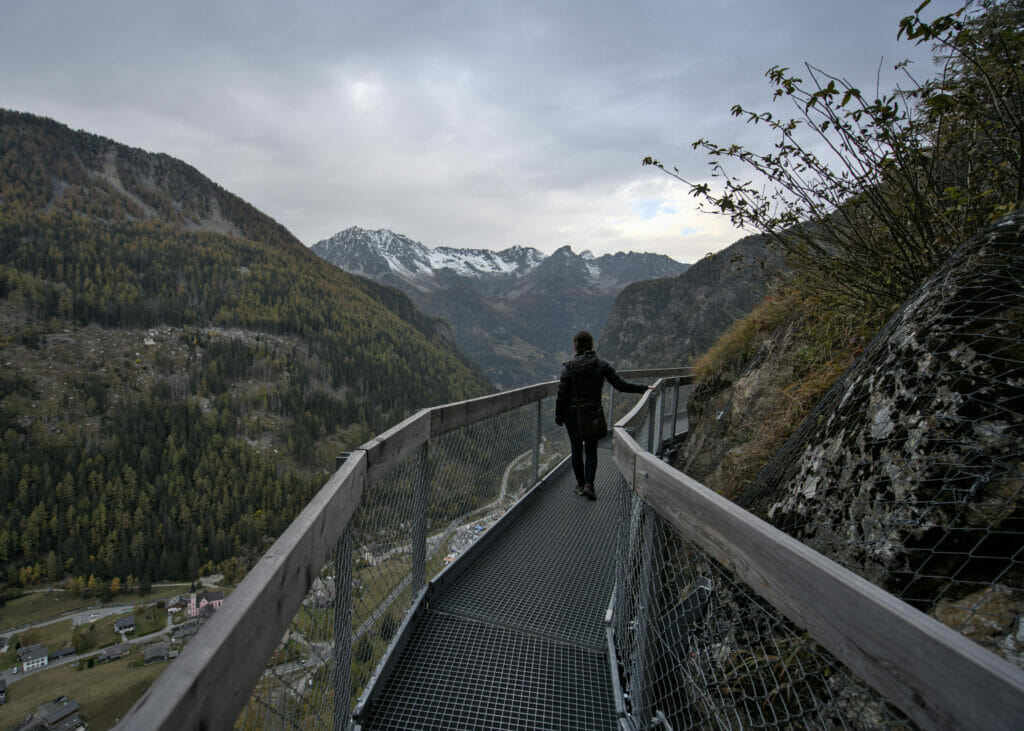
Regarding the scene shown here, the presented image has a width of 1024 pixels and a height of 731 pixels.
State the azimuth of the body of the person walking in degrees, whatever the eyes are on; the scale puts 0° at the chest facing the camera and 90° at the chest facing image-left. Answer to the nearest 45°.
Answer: approximately 180°
